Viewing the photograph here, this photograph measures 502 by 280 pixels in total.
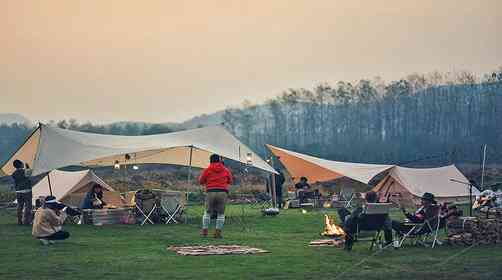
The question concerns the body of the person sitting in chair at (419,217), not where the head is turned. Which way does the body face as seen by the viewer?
to the viewer's left

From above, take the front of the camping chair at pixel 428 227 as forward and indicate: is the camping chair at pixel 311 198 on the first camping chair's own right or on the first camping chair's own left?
on the first camping chair's own right

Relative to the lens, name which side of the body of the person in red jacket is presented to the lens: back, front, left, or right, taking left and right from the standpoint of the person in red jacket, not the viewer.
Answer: back

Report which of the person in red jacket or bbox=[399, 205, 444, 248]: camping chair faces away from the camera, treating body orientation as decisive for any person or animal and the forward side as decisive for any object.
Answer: the person in red jacket

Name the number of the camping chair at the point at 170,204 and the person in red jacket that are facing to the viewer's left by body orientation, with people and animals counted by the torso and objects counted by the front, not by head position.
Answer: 0

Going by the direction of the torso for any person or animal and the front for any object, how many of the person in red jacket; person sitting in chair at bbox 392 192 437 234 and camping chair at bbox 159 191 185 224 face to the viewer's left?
1

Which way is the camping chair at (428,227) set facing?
to the viewer's left

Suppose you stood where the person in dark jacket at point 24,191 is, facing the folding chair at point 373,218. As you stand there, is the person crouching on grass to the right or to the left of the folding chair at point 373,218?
right
